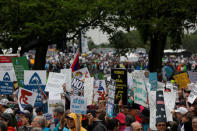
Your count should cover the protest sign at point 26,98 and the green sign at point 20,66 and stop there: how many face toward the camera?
2

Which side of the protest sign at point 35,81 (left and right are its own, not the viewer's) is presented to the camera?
front

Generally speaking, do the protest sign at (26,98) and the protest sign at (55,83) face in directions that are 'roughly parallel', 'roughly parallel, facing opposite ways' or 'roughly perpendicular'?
roughly parallel

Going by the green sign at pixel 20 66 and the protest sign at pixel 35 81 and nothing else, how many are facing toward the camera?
2

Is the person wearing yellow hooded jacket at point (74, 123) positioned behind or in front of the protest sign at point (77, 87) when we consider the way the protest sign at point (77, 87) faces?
in front

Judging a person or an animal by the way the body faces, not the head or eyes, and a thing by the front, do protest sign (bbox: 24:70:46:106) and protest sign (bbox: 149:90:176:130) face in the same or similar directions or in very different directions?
same or similar directions

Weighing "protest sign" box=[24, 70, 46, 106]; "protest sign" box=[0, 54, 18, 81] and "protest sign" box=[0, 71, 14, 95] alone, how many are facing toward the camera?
3

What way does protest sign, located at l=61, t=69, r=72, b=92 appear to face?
toward the camera

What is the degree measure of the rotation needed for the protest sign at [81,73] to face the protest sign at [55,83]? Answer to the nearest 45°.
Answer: approximately 45° to its right

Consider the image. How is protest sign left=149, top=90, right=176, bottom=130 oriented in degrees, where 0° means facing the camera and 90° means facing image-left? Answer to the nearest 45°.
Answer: approximately 0°

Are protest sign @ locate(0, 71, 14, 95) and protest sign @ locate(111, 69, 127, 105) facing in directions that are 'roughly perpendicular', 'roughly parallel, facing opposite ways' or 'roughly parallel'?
roughly parallel

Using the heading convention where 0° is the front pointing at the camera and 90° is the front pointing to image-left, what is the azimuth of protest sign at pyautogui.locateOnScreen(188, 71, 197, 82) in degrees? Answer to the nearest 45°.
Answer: approximately 0°

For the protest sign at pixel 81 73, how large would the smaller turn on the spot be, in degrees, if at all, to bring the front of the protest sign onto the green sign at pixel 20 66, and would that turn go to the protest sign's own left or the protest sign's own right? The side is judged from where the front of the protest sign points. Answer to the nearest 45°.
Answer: approximately 135° to the protest sign's own right

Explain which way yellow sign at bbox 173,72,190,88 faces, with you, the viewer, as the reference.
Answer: facing the viewer
